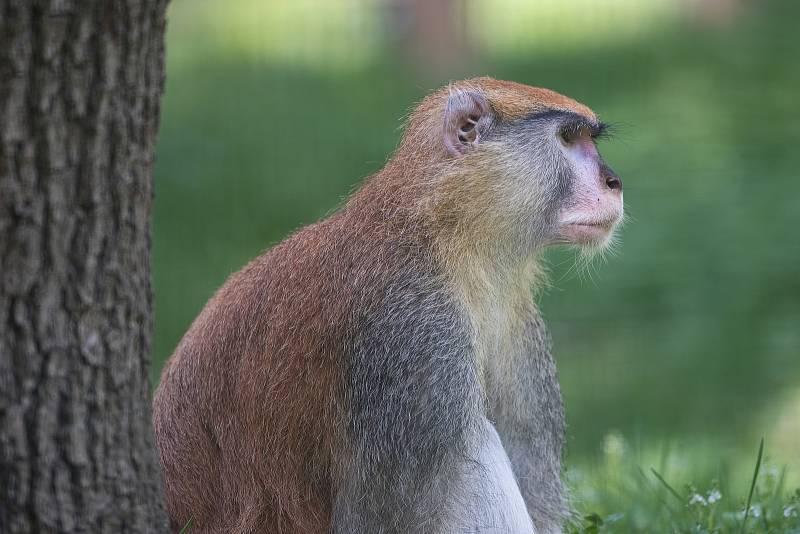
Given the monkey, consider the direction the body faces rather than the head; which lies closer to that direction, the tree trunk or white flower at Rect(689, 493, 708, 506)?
the white flower

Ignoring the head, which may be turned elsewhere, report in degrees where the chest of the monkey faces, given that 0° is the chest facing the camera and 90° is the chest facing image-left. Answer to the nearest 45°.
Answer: approximately 270°

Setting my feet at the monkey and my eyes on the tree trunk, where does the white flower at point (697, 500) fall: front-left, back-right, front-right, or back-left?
back-right

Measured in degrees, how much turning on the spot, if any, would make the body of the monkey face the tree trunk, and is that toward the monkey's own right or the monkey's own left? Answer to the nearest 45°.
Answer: approximately 135° to the monkey's own right

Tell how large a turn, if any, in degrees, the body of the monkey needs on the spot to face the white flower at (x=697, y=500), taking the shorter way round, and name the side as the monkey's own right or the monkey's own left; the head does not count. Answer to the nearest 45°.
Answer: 0° — it already faces it
